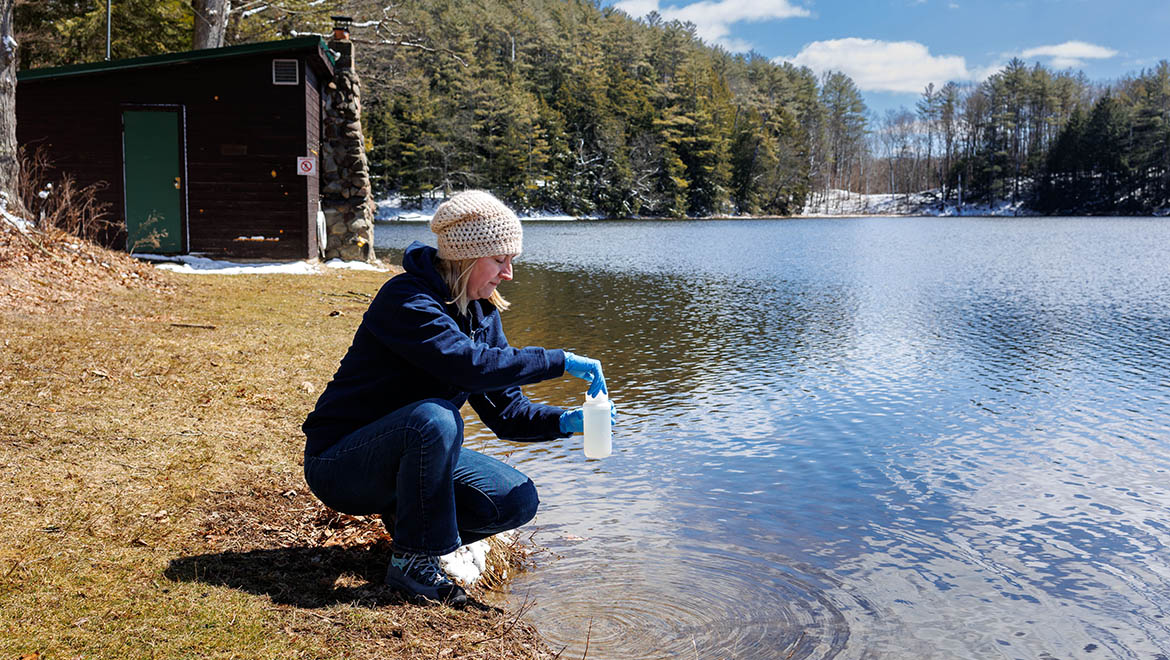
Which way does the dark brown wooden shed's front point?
toward the camera

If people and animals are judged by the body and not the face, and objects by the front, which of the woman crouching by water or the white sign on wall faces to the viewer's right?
the woman crouching by water

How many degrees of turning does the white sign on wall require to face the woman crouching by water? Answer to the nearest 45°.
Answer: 0° — it already faces them

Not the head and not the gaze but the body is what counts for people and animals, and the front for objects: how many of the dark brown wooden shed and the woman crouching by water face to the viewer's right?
1

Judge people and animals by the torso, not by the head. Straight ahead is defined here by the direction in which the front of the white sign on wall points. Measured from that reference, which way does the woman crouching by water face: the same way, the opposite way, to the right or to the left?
to the left

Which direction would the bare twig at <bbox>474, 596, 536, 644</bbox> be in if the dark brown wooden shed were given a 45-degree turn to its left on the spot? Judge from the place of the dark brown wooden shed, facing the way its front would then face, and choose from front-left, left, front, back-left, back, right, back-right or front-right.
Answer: front-right

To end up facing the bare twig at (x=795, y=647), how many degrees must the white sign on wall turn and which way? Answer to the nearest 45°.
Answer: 0° — it already faces it

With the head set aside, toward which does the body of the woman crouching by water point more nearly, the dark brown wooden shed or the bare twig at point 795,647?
the bare twig

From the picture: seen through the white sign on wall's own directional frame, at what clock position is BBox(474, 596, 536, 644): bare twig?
The bare twig is roughly at 12 o'clock from the white sign on wall.

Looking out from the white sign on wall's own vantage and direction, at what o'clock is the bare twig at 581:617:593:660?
The bare twig is roughly at 12 o'clock from the white sign on wall.

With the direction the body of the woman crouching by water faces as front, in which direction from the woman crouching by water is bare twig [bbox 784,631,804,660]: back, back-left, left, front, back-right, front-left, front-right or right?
front

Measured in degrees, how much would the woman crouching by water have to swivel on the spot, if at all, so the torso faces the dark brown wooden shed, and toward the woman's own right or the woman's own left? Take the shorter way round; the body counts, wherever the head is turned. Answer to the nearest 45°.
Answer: approximately 90° to the woman's own left

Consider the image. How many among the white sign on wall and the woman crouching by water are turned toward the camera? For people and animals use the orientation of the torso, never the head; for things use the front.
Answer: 1

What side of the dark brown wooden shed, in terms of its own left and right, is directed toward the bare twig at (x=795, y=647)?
front

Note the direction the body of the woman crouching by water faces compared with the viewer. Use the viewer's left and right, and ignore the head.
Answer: facing to the right of the viewer

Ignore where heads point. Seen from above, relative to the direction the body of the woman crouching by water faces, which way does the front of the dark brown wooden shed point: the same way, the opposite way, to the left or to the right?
to the right

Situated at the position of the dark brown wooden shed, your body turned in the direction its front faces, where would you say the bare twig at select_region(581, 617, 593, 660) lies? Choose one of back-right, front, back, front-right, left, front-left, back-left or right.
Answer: front
